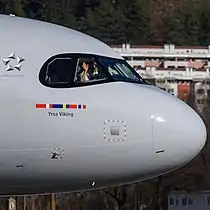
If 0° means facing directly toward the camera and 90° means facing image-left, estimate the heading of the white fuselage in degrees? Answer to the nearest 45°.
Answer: approximately 270°
